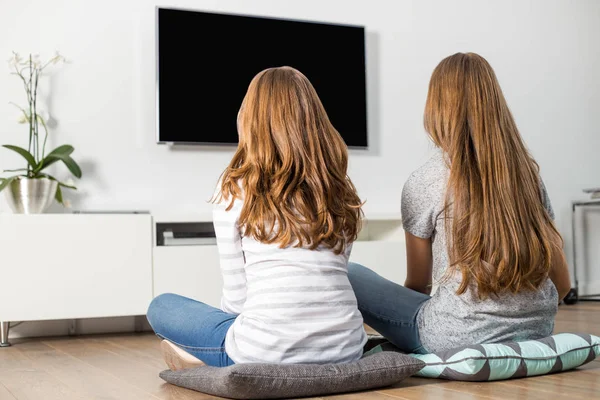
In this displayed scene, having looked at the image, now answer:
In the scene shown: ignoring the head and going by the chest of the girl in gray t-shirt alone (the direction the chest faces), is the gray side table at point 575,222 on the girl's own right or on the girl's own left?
on the girl's own right

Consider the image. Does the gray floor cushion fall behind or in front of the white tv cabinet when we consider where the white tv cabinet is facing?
in front

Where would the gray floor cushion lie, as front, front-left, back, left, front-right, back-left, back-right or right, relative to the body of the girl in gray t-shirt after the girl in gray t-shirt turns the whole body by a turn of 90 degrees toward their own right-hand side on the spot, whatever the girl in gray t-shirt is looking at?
back

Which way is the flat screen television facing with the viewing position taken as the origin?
facing the viewer and to the right of the viewer

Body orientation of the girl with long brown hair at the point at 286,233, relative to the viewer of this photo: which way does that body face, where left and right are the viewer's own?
facing away from the viewer and to the left of the viewer

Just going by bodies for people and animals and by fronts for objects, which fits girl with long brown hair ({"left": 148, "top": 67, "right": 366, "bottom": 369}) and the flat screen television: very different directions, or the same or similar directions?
very different directions

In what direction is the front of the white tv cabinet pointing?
toward the camera

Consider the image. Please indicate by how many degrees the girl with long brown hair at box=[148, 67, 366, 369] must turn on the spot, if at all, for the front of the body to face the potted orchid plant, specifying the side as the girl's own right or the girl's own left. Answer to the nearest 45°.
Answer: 0° — they already face it

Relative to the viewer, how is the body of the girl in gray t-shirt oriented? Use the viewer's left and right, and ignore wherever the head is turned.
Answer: facing away from the viewer and to the left of the viewer

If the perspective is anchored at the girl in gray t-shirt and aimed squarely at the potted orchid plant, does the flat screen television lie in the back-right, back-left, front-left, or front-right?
front-right

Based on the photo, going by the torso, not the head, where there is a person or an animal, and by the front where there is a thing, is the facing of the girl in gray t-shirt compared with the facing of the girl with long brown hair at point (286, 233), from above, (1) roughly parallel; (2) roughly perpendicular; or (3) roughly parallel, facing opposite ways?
roughly parallel

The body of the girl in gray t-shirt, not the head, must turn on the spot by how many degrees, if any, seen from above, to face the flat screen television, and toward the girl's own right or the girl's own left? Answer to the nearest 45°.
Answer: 0° — they already face it

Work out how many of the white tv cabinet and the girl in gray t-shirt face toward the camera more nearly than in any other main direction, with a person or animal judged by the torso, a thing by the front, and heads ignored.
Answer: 1

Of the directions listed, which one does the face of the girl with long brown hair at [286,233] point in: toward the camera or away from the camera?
away from the camera

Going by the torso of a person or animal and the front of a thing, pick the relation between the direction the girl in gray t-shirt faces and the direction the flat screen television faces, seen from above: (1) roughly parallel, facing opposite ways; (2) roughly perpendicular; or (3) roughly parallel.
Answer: roughly parallel, facing opposite ways
